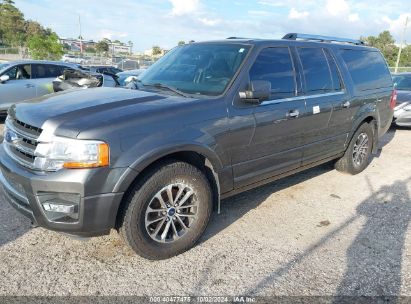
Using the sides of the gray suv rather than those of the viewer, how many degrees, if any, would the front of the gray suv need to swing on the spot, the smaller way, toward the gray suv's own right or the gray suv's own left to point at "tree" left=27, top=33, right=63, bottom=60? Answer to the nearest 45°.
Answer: approximately 90° to the gray suv's own right

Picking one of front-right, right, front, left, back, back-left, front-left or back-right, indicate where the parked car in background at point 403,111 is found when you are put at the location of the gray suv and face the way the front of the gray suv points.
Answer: back
